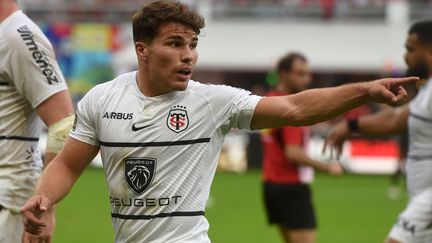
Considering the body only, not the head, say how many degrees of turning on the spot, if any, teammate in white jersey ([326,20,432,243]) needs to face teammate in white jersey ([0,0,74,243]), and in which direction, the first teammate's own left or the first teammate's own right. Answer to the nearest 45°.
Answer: approximately 45° to the first teammate's own left

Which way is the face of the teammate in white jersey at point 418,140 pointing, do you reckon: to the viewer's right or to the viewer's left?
to the viewer's left

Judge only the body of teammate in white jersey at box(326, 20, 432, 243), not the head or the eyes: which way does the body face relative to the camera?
to the viewer's left
